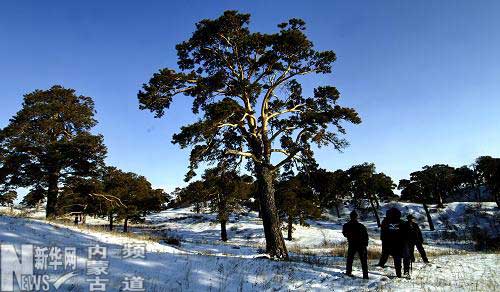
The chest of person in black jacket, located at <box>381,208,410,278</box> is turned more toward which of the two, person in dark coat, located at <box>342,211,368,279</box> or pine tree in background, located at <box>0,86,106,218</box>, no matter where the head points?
the pine tree in background

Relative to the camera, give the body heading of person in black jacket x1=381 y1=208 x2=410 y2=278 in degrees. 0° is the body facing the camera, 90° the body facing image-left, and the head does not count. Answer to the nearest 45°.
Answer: approximately 180°

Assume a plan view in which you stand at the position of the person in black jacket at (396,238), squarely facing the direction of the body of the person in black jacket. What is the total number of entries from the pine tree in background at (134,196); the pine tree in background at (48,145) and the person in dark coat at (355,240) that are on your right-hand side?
0

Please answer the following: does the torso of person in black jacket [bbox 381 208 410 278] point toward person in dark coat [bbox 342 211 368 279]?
no

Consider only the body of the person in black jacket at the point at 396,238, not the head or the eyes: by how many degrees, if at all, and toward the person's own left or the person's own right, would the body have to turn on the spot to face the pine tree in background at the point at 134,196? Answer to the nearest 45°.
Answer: approximately 45° to the person's own left

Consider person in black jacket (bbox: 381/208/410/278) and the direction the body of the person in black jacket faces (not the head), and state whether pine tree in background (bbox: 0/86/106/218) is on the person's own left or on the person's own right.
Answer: on the person's own left

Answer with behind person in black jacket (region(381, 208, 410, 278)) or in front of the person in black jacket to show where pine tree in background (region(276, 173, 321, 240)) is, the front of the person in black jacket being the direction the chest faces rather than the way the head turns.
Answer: in front

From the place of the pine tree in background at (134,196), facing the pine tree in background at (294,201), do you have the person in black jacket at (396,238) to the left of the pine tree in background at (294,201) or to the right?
right

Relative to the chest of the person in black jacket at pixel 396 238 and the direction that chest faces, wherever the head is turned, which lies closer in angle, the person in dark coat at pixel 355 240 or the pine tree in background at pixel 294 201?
the pine tree in background
